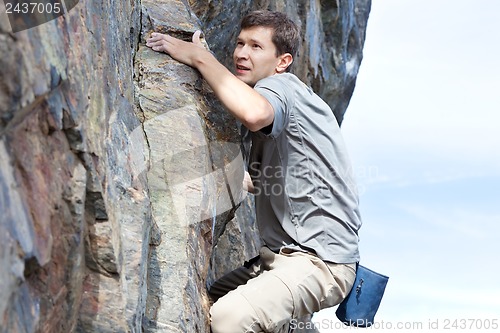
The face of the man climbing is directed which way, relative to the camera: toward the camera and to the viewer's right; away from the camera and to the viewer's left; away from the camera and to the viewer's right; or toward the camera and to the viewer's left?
toward the camera and to the viewer's left

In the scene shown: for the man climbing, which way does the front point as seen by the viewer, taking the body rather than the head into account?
to the viewer's left
